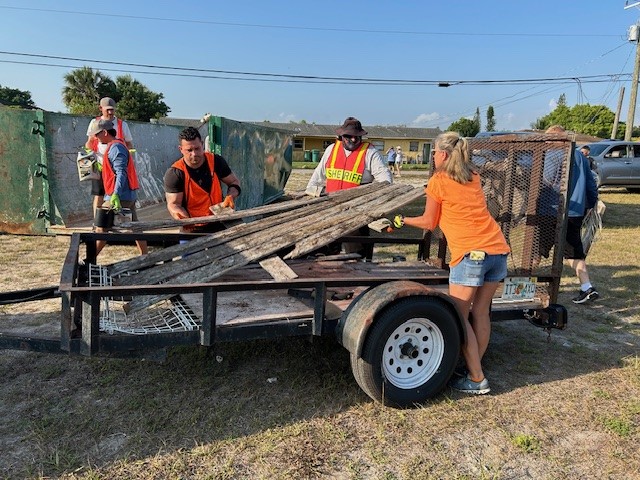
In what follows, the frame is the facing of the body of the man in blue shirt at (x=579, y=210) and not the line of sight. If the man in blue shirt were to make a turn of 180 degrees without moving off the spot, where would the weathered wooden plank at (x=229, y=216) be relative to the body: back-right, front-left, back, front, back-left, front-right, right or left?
back-right

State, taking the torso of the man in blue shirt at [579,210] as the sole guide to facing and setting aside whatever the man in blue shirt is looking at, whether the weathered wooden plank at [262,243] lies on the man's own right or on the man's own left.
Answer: on the man's own left

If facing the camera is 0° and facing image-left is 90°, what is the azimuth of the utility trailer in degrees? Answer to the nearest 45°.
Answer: approximately 90°
